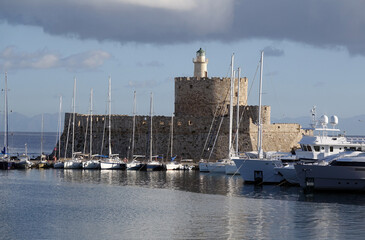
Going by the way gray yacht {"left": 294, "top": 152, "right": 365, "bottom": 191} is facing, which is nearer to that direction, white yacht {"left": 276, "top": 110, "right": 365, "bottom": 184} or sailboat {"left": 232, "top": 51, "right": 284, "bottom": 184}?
the sailboat

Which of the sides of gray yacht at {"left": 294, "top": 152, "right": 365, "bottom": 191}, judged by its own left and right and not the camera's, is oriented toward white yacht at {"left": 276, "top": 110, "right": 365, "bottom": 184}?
right

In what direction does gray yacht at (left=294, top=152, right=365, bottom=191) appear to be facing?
to the viewer's left

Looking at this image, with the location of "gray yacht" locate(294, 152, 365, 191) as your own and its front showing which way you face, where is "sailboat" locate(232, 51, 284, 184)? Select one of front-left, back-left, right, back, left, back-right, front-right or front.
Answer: front-right
